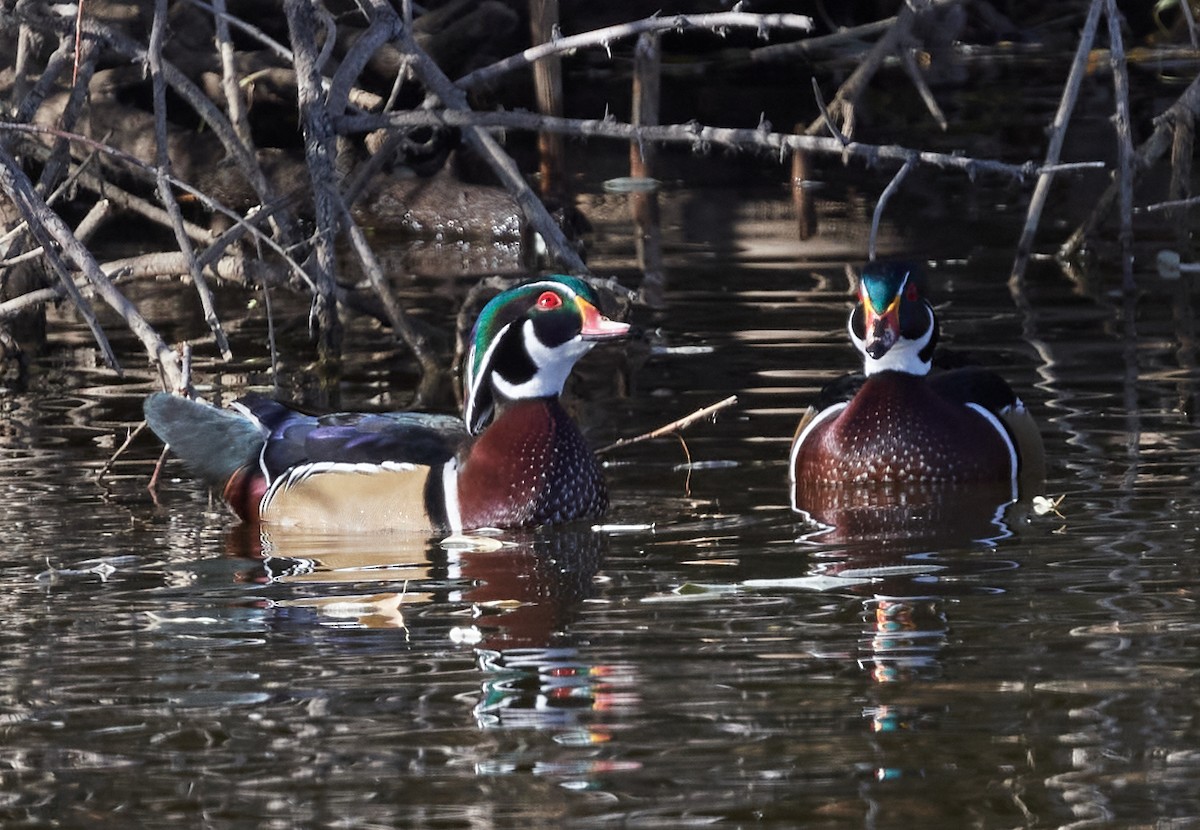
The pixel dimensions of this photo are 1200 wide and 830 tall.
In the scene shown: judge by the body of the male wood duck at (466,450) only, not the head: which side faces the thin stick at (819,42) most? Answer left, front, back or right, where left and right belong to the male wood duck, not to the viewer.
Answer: left

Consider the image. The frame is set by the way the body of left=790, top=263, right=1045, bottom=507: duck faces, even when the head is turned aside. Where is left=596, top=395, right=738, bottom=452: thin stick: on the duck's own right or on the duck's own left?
on the duck's own right

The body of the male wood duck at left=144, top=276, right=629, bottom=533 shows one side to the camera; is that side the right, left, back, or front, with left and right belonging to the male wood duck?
right

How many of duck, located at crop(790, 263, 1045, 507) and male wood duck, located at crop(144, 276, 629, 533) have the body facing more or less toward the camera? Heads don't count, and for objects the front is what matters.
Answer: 1

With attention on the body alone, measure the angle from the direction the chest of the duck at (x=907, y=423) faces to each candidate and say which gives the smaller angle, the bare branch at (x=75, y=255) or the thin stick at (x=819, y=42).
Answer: the bare branch

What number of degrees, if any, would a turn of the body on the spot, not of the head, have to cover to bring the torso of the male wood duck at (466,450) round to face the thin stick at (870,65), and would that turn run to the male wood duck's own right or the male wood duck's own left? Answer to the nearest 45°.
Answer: approximately 45° to the male wood duck's own left

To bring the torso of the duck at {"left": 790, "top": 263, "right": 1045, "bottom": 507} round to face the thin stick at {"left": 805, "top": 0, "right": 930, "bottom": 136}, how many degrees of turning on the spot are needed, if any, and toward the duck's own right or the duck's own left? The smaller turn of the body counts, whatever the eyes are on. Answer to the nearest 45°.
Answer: approximately 180°

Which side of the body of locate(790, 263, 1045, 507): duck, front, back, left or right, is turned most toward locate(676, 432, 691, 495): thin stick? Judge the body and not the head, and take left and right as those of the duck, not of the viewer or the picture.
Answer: right

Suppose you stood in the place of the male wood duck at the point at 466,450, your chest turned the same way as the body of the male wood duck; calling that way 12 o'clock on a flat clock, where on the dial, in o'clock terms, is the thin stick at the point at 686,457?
The thin stick is roughly at 11 o'clock from the male wood duck.

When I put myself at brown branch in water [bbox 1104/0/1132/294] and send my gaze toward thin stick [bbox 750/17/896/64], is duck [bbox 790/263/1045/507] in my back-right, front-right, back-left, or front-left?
back-left

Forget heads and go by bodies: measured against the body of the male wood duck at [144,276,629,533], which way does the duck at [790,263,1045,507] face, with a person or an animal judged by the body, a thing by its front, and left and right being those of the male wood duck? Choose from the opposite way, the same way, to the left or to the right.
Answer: to the right

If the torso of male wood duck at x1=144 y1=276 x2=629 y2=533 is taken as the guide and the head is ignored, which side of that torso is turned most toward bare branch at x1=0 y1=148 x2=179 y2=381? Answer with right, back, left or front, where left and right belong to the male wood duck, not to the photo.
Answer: back

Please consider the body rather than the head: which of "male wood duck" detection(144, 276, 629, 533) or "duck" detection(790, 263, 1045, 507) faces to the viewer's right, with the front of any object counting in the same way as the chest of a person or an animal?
the male wood duck

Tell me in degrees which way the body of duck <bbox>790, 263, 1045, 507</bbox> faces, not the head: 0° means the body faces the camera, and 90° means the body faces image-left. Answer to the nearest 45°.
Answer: approximately 0°

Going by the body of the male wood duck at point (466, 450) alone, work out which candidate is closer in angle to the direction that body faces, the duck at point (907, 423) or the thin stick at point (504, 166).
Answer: the duck
